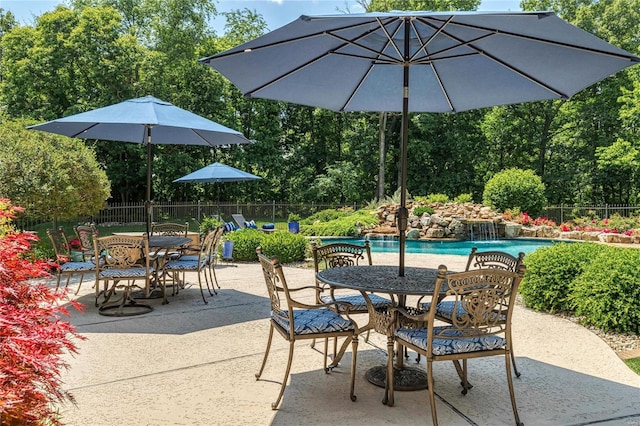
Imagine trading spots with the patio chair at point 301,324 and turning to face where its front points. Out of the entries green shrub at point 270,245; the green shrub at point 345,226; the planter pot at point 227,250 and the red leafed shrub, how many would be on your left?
3

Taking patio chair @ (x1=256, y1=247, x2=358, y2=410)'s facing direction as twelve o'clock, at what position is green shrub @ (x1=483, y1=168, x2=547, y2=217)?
The green shrub is roughly at 10 o'clock from the patio chair.

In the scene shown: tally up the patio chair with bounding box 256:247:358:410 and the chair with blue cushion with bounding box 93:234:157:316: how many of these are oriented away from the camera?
1

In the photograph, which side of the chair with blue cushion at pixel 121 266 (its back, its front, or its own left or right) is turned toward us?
back

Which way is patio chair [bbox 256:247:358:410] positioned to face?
to the viewer's right

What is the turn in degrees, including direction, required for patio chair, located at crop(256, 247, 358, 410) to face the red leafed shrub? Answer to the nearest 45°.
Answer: approximately 135° to its right

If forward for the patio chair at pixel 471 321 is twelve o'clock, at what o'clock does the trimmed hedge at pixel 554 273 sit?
The trimmed hedge is roughly at 2 o'clock from the patio chair.

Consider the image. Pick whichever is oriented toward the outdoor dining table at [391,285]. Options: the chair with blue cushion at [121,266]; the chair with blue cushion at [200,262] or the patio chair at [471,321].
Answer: the patio chair

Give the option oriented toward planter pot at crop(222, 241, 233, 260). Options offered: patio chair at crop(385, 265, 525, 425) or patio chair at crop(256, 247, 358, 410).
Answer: patio chair at crop(385, 265, 525, 425)

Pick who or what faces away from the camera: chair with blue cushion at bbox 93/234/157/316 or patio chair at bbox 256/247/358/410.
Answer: the chair with blue cushion

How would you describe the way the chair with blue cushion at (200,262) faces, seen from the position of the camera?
facing away from the viewer and to the left of the viewer

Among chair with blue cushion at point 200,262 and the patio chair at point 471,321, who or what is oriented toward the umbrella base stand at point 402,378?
the patio chair
